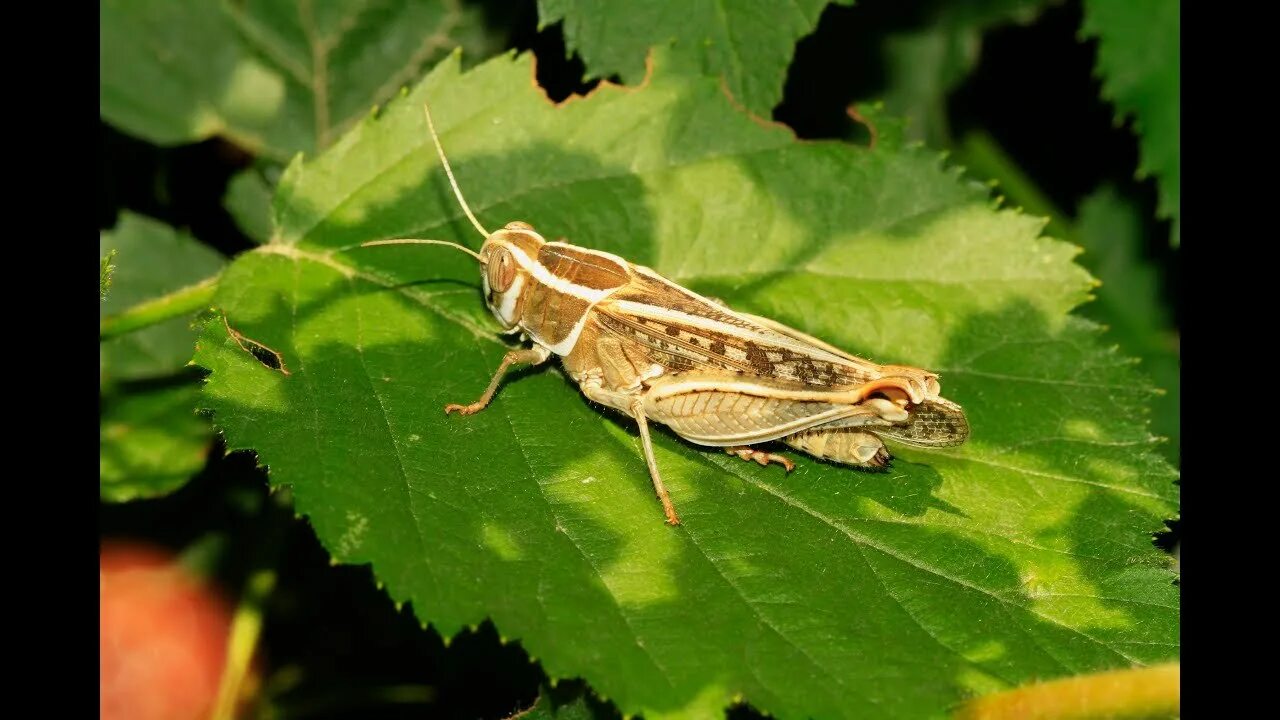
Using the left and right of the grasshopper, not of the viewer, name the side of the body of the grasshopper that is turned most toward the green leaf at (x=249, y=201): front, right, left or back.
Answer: front

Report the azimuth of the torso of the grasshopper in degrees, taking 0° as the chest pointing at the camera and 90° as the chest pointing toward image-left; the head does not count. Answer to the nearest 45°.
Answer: approximately 90°

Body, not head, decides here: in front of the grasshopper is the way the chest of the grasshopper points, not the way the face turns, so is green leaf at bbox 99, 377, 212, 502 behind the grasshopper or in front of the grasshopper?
in front

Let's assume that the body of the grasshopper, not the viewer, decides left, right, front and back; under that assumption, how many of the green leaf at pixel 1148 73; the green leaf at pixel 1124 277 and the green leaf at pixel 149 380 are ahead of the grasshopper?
1

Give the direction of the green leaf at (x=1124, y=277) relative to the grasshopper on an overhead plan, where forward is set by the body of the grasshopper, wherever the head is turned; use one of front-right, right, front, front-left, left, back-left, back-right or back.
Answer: back-right

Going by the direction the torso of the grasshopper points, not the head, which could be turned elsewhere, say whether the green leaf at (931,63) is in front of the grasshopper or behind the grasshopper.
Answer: behind

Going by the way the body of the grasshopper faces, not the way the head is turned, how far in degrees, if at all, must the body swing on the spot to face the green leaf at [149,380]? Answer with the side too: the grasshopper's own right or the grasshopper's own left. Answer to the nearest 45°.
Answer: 0° — it already faces it
